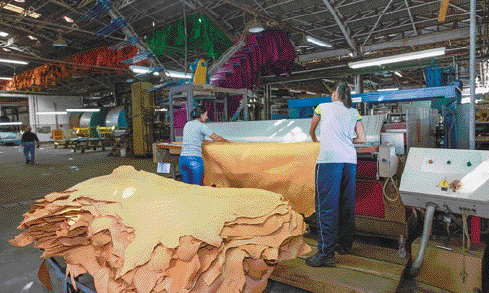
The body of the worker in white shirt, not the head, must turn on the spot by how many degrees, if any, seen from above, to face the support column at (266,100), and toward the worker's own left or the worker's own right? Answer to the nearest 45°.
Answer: approximately 45° to the worker's own right

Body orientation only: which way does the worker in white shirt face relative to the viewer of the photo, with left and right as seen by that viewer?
facing away from the viewer and to the left of the viewer

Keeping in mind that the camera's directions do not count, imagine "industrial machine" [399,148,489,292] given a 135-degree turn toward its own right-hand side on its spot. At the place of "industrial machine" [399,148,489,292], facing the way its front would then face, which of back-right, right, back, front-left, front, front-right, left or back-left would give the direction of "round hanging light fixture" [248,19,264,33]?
front

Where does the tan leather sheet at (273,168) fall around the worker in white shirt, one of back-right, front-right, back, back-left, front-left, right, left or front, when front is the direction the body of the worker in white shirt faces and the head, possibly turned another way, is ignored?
front

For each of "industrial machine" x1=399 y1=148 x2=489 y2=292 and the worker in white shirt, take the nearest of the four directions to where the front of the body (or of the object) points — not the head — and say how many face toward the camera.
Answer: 1

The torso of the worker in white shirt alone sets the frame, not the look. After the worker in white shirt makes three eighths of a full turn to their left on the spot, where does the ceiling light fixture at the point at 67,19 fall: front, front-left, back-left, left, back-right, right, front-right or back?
back-right

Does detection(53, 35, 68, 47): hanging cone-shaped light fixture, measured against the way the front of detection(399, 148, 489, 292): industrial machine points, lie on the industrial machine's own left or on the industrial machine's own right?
on the industrial machine's own right

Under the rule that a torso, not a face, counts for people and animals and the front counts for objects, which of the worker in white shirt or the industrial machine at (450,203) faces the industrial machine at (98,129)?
the worker in white shirt

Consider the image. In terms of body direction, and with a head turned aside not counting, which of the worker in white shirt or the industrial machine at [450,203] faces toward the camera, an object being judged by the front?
the industrial machine

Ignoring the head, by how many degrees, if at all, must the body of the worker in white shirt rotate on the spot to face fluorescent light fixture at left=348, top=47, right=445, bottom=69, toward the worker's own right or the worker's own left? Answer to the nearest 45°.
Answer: approximately 45° to the worker's own right

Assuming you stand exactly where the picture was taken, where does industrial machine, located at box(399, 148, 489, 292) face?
facing the viewer

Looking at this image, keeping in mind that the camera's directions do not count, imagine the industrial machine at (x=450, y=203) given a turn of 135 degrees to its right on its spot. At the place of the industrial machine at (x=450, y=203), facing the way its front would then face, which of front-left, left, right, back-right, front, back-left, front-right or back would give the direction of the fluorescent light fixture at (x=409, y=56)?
front-right
